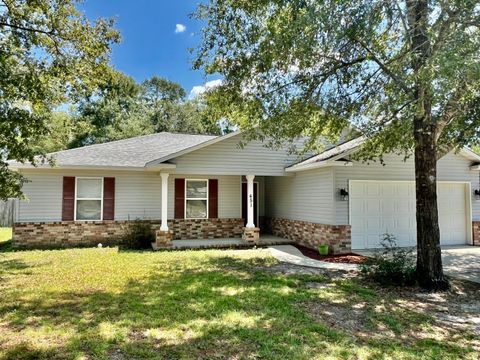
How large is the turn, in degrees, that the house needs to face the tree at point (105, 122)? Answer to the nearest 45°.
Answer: approximately 135° to its right

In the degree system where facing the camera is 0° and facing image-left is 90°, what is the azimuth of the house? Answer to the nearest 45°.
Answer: approximately 0°

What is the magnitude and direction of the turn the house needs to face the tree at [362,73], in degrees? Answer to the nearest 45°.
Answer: approximately 45° to its left

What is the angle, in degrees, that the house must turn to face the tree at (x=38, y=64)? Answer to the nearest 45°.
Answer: approximately 45° to its right

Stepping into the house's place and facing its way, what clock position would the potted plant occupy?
The potted plant is roughly at 10 o'clock from the house.
